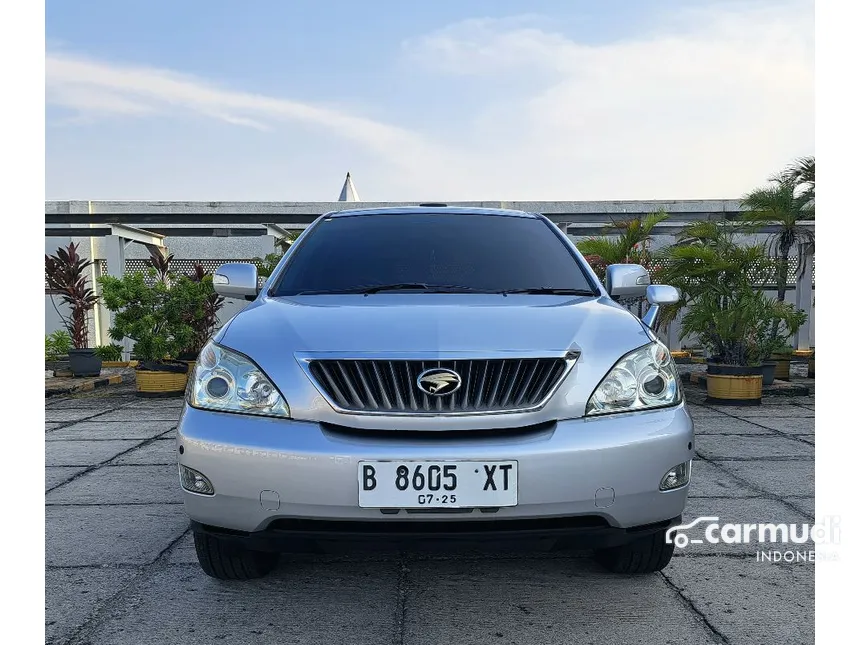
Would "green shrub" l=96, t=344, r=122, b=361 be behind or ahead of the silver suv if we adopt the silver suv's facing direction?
behind

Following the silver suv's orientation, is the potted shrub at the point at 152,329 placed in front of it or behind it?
behind

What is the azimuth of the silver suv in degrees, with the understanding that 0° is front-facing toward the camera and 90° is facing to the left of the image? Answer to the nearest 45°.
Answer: approximately 0°

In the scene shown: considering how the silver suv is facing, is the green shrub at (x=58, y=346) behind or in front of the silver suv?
behind

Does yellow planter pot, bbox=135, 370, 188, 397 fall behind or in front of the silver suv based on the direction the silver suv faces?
behind

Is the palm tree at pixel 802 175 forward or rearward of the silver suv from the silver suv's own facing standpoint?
rearward
